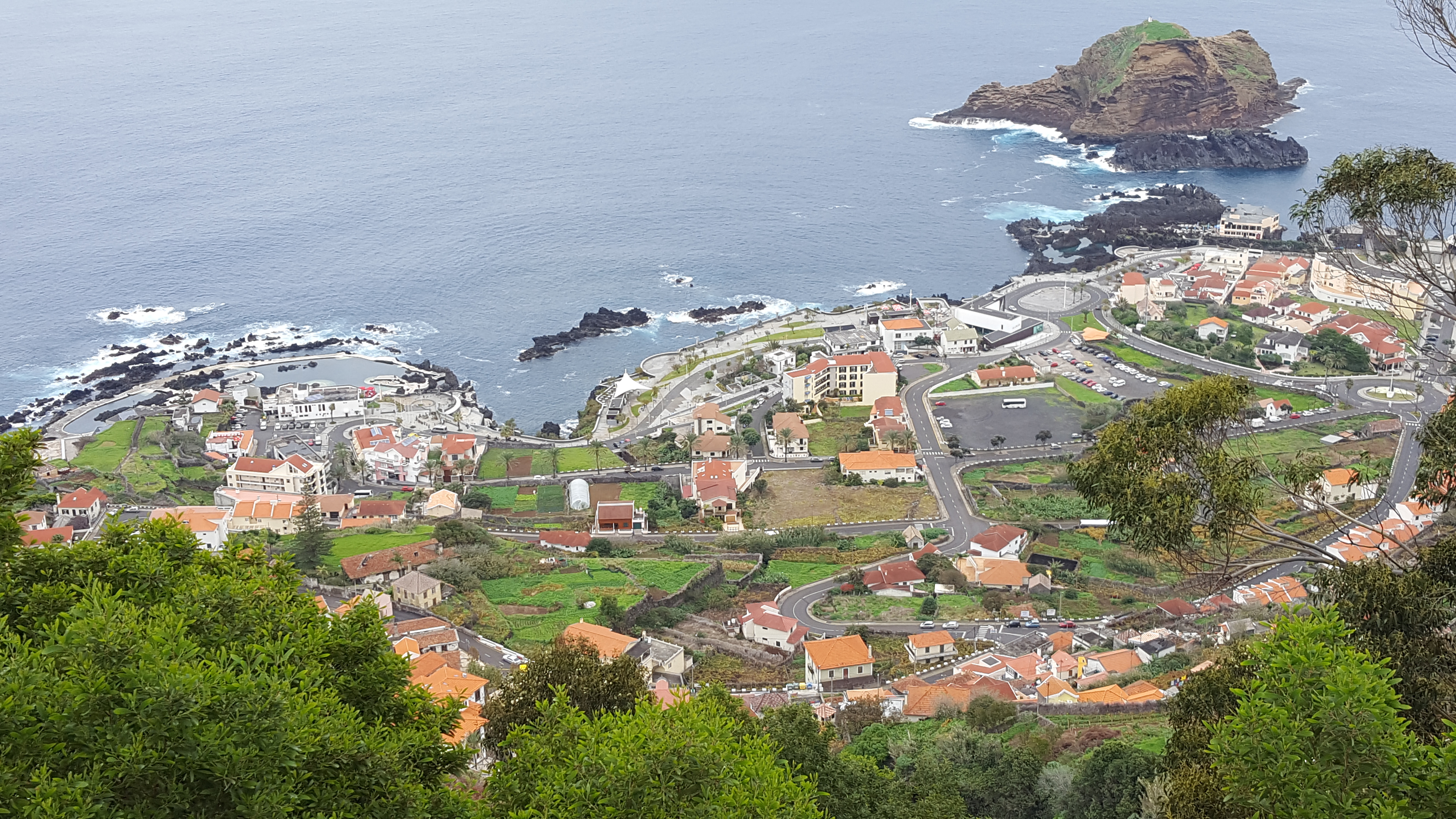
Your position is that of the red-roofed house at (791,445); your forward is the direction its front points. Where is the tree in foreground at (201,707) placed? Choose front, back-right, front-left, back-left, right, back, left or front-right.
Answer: front

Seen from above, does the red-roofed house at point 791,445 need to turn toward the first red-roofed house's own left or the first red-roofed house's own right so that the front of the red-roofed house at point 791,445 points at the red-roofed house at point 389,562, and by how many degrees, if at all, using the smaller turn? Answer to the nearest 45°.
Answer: approximately 45° to the first red-roofed house's own right

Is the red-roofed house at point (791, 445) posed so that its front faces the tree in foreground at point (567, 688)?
yes

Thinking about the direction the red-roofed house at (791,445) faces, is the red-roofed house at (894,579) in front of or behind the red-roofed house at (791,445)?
in front

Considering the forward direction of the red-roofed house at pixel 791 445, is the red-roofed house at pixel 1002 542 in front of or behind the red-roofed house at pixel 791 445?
in front

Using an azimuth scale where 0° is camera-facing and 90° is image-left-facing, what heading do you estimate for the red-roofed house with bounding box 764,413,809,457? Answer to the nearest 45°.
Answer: approximately 0°

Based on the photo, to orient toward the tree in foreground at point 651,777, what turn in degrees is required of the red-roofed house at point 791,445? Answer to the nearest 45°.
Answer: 0° — it already faces it

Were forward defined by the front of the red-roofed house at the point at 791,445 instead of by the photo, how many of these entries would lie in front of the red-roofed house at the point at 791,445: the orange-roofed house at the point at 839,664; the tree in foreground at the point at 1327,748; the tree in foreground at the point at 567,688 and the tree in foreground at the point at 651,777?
4

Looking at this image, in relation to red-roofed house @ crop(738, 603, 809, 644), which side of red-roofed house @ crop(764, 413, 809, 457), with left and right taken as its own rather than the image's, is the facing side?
front

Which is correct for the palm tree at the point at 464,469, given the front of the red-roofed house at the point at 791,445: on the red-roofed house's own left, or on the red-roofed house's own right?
on the red-roofed house's own right

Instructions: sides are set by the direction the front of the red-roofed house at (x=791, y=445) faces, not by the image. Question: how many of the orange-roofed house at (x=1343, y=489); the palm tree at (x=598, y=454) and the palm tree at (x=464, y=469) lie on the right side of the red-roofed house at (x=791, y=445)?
2
